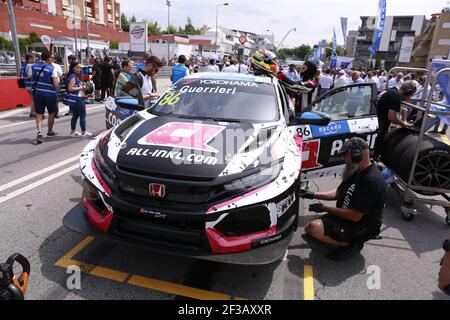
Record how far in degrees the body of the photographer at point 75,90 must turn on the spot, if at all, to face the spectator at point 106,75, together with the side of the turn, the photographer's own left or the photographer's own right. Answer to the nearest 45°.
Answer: approximately 90° to the photographer's own left

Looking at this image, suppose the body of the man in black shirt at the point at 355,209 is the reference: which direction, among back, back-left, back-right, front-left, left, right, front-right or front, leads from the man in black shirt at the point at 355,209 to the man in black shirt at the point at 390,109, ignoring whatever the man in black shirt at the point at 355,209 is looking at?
right

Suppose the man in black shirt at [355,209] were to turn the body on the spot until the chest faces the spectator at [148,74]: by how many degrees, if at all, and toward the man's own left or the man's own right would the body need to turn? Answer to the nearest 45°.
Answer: approximately 45° to the man's own right

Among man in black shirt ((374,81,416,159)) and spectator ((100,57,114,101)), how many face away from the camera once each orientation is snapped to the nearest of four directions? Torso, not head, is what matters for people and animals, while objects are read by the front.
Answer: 1

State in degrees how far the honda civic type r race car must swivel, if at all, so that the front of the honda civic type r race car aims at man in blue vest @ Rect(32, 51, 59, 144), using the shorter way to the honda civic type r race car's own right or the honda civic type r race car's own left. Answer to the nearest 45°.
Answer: approximately 90° to the honda civic type r race car's own right

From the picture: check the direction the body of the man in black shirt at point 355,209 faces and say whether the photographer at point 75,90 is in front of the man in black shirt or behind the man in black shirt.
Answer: in front

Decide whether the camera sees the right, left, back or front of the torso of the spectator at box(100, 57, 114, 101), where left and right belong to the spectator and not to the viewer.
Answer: back

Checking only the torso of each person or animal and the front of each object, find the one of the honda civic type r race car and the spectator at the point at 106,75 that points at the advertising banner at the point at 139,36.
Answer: the spectator

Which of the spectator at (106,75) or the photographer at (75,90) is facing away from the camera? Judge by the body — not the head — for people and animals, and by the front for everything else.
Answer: the spectator at (106,75)

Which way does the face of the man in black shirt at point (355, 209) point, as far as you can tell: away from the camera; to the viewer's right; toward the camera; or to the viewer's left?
to the viewer's left

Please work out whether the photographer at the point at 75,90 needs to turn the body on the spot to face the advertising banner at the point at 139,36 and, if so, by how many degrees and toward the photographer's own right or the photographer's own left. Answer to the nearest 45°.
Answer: approximately 90° to the photographer's own left

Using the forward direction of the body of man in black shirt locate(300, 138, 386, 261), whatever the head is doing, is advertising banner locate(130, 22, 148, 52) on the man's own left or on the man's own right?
on the man's own right
